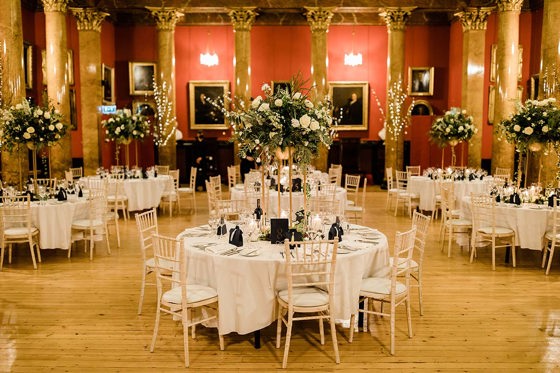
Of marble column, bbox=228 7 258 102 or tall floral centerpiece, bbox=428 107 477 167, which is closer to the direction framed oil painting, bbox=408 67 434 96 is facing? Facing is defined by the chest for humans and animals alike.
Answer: the tall floral centerpiece

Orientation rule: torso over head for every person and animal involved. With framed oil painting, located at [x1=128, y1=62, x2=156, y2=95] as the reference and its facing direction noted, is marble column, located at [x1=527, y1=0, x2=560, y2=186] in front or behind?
in front

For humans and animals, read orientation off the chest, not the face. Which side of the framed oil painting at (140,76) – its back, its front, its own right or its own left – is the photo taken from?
front

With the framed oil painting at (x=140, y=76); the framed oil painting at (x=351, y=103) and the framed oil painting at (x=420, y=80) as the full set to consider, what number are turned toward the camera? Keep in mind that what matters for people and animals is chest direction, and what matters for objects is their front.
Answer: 3

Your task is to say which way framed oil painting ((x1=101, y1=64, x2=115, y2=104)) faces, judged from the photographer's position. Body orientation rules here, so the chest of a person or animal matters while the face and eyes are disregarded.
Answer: facing the viewer and to the right of the viewer

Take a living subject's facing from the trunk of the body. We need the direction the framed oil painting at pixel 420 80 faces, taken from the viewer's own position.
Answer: facing the viewer

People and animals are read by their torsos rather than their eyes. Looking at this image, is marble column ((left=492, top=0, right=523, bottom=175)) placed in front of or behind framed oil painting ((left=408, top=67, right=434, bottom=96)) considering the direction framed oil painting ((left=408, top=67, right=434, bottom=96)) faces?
in front

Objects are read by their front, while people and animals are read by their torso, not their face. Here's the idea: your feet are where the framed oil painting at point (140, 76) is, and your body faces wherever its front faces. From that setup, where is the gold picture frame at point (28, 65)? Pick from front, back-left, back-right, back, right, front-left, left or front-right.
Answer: front-right

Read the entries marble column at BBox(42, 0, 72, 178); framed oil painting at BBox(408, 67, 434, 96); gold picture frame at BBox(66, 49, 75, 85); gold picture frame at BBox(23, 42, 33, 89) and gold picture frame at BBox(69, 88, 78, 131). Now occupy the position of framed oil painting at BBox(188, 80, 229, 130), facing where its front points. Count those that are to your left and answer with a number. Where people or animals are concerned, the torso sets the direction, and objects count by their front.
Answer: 1

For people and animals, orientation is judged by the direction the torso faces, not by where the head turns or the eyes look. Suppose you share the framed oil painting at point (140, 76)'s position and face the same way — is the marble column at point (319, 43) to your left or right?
on your left

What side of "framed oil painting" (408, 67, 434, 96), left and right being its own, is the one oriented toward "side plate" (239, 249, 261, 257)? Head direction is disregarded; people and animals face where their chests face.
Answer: front

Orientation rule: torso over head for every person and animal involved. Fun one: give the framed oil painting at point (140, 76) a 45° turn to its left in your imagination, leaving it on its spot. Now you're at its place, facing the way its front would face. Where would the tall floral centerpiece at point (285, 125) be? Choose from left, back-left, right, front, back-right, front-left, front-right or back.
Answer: front-right
